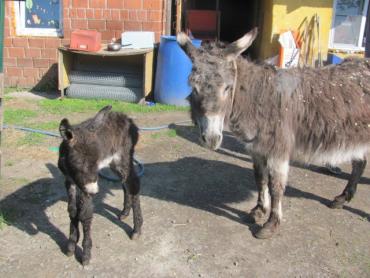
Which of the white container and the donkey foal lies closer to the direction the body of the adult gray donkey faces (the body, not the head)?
the donkey foal

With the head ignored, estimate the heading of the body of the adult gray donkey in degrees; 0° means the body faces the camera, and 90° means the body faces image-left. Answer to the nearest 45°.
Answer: approximately 45°

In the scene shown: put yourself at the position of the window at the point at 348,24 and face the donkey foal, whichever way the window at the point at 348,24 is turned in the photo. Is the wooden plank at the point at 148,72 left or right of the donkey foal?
right

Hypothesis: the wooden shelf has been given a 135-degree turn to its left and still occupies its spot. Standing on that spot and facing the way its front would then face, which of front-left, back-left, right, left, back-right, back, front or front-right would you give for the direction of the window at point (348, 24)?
front-right

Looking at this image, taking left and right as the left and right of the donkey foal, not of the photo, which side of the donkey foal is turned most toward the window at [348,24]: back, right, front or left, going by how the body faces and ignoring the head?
back

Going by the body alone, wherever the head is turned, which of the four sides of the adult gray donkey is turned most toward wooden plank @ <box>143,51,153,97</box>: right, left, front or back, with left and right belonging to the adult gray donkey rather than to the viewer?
right

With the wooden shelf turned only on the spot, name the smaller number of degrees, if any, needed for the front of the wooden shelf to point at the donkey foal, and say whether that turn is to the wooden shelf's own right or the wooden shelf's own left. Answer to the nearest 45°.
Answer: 0° — it already faces it
